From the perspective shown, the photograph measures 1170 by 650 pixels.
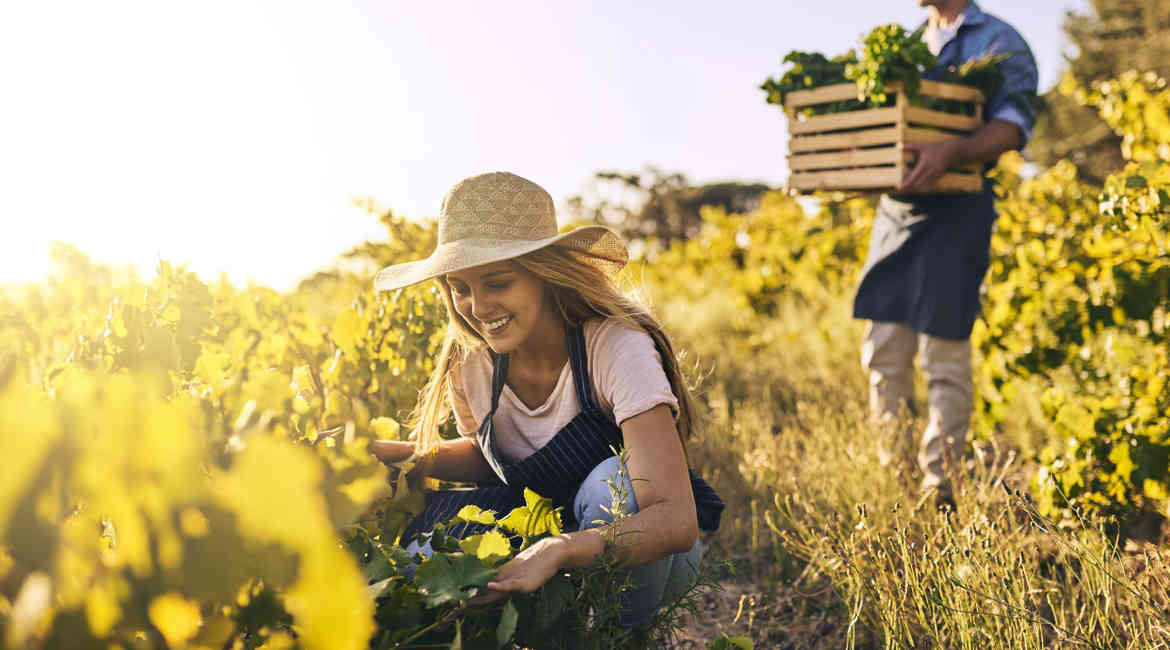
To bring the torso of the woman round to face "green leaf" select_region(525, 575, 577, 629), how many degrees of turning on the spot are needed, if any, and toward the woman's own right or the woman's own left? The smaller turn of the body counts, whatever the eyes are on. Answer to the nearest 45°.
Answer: approximately 45° to the woman's own left

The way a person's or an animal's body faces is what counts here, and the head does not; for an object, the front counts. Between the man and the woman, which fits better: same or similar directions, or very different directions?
same or similar directions

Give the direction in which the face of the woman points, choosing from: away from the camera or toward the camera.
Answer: toward the camera

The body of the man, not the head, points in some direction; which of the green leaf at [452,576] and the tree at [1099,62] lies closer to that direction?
the green leaf

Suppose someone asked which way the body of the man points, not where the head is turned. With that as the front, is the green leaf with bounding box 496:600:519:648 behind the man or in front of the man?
in front

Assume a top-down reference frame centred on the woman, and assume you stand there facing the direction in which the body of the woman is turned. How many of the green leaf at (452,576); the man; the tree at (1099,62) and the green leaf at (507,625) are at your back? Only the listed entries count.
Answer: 2

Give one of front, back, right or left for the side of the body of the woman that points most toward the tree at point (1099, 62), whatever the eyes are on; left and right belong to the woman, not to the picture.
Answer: back

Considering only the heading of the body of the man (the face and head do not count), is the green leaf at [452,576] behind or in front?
in front

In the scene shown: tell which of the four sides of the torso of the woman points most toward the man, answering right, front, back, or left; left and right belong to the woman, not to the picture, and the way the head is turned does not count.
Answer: back

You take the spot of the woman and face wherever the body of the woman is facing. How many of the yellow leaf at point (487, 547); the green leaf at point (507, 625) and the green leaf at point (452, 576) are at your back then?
0

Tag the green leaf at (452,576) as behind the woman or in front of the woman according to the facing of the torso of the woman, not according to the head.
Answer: in front

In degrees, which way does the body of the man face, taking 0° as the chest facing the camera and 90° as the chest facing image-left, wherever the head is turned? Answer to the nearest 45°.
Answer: approximately 45°

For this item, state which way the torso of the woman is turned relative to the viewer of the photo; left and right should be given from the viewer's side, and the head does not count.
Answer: facing the viewer and to the left of the viewer
